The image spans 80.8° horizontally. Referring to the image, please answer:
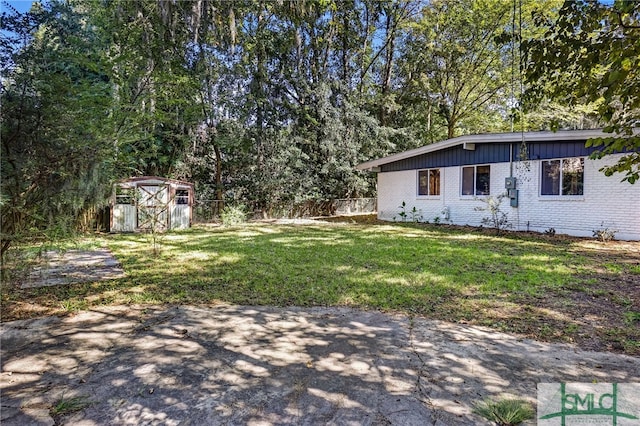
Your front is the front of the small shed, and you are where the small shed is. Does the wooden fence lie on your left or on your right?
on your left

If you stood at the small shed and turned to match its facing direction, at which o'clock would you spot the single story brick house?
The single story brick house is roughly at 10 o'clock from the small shed.

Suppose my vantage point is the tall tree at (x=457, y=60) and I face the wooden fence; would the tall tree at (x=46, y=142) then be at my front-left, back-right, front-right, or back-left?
front-left

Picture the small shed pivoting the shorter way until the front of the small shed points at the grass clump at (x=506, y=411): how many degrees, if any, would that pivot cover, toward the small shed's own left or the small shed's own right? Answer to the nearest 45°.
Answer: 0° — it already faces it

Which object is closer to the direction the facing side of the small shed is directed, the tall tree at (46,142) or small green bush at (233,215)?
the tall tree

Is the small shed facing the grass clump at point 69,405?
yes

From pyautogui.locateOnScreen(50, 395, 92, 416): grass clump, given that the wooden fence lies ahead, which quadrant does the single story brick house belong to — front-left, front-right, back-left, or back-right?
front-right

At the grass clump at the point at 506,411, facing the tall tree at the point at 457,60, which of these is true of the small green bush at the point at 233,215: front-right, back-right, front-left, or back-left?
front-left

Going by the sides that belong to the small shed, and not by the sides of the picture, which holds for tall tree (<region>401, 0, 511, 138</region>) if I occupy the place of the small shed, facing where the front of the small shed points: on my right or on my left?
on my left

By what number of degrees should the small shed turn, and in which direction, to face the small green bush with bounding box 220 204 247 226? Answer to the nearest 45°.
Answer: approximately 135° to its left

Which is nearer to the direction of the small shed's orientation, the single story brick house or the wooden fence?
the single story brick house

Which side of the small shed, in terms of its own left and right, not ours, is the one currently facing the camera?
front

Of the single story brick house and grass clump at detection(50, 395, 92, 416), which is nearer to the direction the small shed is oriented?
the grass clump

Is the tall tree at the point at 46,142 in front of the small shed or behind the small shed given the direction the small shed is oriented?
in front
